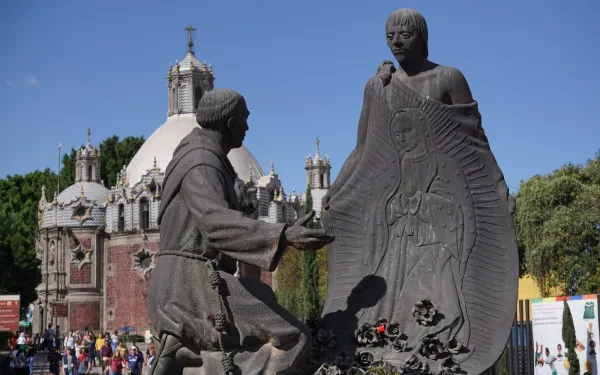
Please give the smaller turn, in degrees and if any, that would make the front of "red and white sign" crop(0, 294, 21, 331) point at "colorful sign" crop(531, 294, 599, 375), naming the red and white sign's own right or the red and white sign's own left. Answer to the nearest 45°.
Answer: approximately 45° to the red and white sign's own left

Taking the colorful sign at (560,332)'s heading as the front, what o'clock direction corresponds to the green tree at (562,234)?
The green tree is roughly at 6 o'clock from the colorful sign.

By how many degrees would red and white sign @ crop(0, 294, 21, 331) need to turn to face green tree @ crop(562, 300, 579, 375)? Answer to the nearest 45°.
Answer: approximately 45° to its left

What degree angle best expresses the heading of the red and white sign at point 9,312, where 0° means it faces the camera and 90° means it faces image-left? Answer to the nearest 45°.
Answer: approximately 0°

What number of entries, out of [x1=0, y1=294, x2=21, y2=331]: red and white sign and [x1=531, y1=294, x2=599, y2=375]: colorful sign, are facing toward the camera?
2

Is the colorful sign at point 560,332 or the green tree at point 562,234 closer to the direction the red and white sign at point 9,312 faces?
the colorful sign

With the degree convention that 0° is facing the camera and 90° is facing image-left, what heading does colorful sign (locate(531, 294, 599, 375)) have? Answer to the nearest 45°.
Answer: approximately 0°

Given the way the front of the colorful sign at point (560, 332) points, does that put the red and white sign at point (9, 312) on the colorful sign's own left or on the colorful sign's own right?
on the colorful sign's own right
